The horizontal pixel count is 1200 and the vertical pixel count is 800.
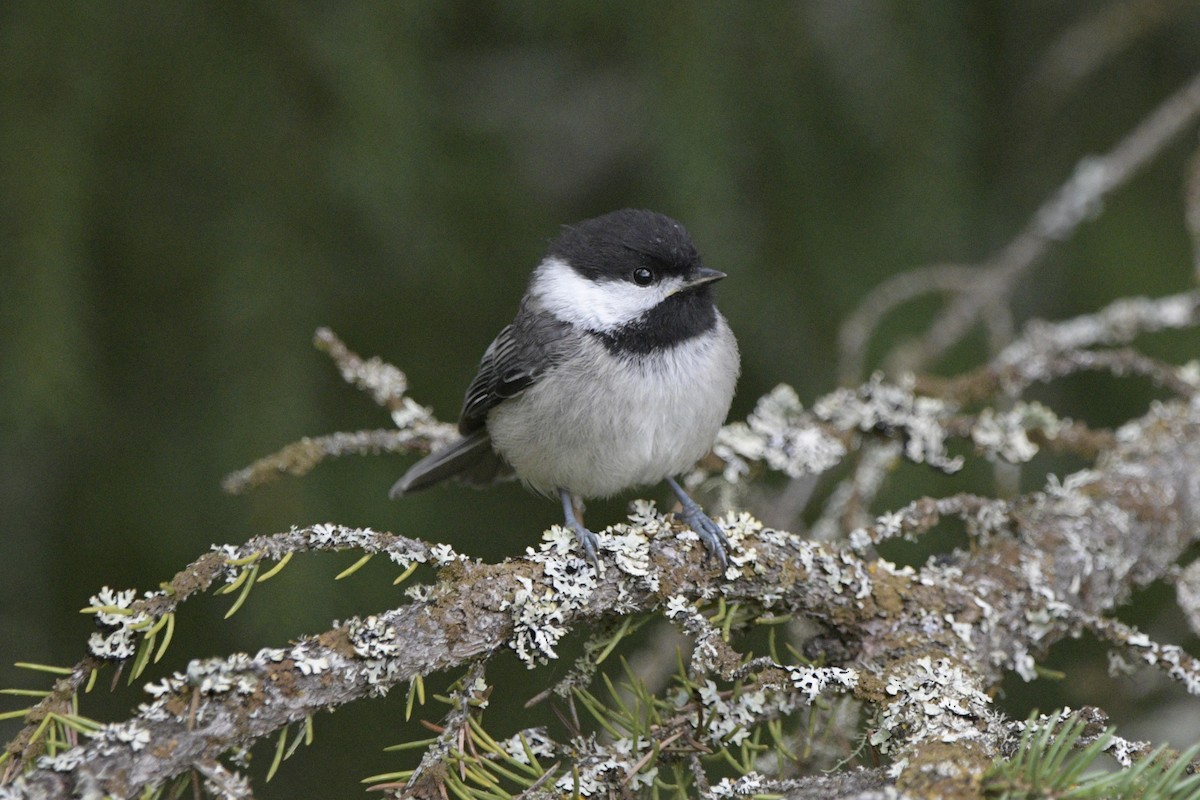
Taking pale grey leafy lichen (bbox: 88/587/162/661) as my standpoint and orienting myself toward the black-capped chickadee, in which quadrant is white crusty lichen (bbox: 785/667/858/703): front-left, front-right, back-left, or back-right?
front-right

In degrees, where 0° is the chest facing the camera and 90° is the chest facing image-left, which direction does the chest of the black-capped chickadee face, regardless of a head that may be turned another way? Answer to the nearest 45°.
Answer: approximately 315°

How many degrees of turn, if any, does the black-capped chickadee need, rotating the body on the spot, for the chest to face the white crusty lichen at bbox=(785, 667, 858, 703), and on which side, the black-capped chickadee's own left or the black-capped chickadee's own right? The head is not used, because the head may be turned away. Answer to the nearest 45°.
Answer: approximately 45° to the black-capped chickadee's own left

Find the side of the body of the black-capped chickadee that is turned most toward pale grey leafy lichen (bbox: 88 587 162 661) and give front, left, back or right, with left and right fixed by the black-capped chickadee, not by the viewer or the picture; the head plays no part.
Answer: right
